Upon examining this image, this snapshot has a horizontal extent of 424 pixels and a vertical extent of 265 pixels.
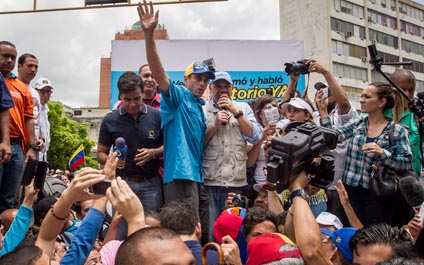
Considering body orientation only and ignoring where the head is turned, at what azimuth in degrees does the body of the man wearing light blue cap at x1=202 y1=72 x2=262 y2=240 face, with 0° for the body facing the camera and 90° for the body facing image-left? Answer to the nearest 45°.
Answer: approximately 0°

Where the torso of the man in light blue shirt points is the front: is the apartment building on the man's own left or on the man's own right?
on the man's own left

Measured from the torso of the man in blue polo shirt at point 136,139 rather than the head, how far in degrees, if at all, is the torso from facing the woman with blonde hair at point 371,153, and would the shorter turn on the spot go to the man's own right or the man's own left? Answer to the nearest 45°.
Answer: approximately 90° to the man's own left

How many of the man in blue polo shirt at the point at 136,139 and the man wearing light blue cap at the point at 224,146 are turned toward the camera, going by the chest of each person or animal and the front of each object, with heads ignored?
2

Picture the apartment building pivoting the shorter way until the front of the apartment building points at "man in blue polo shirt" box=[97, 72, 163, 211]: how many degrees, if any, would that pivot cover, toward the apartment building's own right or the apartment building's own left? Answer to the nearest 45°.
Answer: approximately 45° to the apartment building's own right

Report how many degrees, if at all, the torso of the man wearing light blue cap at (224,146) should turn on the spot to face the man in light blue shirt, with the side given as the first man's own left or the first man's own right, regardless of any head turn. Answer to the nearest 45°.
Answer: approximately 45° to the first man's own right

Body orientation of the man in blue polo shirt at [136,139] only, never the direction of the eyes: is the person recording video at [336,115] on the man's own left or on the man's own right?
on the man's own left

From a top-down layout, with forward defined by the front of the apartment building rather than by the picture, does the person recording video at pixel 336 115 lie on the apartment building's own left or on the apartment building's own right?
on the apartment building's own right
